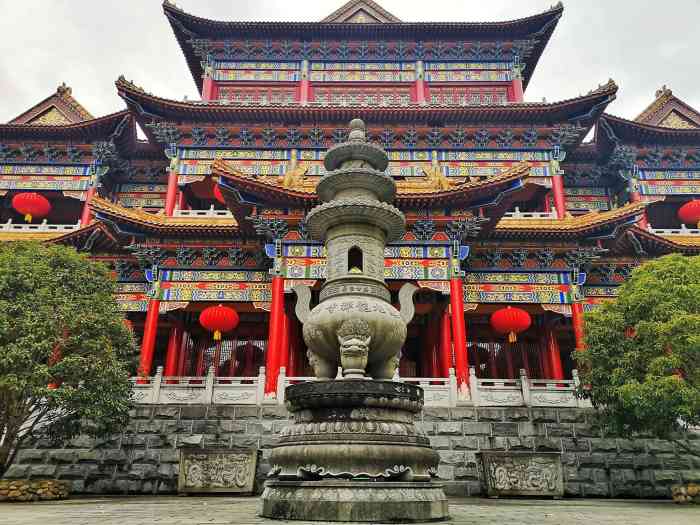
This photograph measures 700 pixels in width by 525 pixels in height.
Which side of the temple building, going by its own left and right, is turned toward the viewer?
front

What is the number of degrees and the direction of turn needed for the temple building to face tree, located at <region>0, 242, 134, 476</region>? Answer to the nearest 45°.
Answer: approximately 45° to its right

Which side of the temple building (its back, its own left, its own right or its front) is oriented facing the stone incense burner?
front

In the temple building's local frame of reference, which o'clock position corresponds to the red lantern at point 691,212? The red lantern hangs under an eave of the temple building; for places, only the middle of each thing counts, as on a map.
The red lantern is roughly at 9 o'clock from the temple building.

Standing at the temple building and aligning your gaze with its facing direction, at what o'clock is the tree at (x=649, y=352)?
The tree is roughly at 11 o'clock from the temple building.

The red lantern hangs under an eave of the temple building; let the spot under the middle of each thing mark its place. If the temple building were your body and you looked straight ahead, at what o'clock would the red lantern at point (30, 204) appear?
The red lantern is roughly at 3 o'clock from the temple building.

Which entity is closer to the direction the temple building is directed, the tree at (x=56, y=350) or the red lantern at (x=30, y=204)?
the tree
